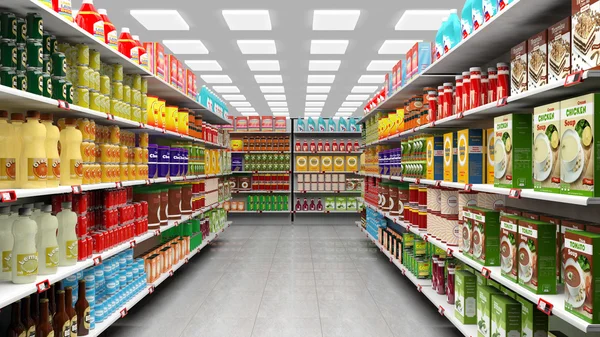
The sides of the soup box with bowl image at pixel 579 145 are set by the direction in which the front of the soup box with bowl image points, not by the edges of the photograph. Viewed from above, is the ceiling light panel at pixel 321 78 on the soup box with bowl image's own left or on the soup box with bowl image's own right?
on the soup box with bowl image's own right

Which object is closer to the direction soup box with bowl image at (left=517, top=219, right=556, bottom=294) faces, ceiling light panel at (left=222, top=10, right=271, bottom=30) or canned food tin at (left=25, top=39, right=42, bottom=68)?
the canned food tin

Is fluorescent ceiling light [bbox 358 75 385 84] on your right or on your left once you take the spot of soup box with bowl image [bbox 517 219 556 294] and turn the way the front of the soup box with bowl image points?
on your right

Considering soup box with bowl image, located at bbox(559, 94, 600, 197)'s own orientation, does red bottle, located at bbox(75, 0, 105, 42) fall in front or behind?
in front

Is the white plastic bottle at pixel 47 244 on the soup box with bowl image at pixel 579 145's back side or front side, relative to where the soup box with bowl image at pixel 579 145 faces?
on the front side

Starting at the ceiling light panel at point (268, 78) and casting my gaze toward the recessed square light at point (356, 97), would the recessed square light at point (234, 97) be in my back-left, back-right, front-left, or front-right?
front-left

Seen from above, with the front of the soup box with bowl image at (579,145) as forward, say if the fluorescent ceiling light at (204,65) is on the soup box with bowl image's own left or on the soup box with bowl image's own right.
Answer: on the soup box with bowl image's own right

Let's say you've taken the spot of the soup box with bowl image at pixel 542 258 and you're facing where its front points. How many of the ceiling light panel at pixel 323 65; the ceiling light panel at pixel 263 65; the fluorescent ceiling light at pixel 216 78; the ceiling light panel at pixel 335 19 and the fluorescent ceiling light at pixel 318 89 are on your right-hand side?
5

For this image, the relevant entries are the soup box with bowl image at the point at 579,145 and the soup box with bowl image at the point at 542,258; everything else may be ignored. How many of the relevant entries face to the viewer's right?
0

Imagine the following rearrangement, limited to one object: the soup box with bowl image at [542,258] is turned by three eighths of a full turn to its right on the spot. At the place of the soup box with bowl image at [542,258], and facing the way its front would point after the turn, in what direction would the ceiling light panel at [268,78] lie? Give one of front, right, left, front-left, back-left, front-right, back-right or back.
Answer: front-left

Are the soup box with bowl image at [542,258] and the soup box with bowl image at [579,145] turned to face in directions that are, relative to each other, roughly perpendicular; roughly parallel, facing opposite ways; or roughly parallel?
roughly parallel

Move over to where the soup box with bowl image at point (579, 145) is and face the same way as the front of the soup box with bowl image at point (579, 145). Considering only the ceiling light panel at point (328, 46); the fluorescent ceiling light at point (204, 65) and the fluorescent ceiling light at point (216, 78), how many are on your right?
3

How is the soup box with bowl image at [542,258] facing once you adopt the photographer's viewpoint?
facing the viewer and to the left of the viewer

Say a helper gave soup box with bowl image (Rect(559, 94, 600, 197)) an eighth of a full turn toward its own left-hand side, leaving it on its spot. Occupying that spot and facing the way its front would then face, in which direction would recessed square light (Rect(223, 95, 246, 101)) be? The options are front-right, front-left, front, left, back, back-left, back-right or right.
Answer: back-right
